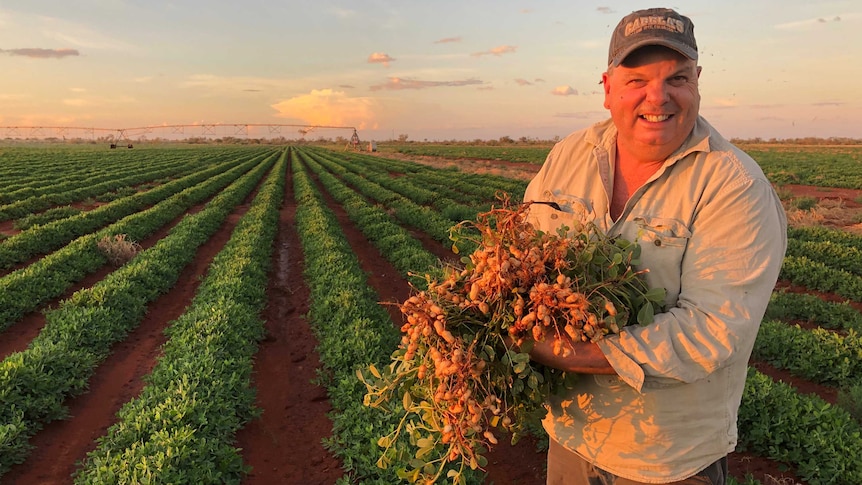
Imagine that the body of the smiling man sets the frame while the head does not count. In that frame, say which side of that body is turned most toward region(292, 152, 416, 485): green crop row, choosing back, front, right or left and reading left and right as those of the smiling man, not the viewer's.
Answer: right

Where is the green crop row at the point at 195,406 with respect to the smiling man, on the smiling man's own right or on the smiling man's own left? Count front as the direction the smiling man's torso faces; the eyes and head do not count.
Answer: on the smiling man's own right

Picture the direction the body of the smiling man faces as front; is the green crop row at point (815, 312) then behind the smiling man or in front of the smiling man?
behind

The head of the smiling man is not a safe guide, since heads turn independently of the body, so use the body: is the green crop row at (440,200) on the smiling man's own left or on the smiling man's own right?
on the smiling man's own right

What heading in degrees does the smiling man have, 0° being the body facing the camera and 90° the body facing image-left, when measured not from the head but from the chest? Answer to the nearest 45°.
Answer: approximately 45°

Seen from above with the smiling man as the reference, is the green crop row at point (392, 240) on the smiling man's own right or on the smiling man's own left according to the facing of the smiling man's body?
on the smiling man's own right
